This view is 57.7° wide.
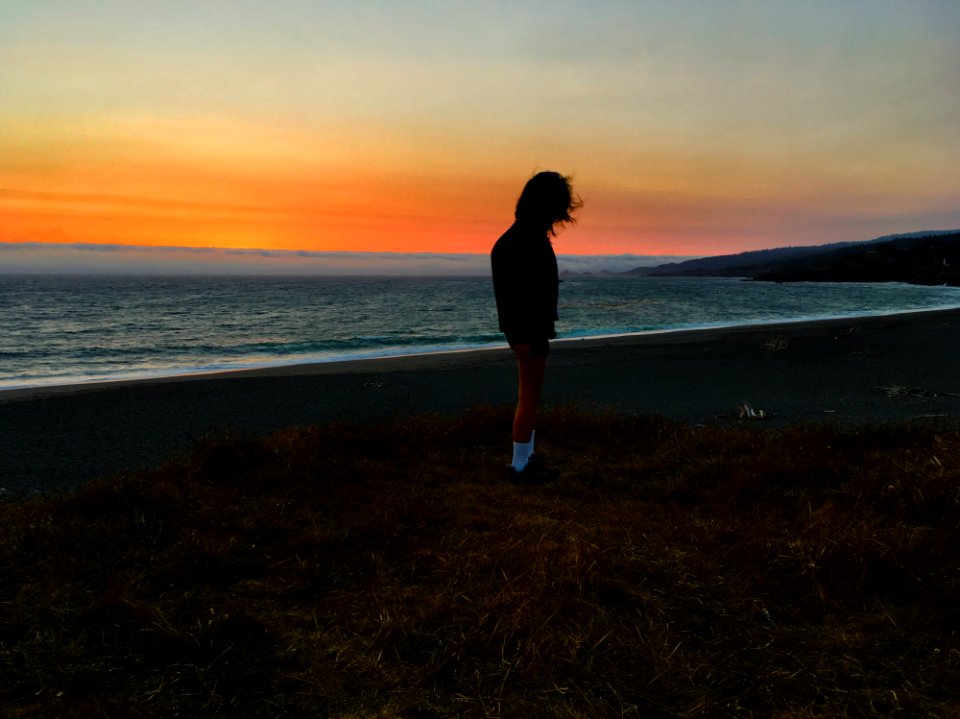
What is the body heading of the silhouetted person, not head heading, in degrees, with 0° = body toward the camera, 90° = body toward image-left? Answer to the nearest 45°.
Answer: approximately 270°

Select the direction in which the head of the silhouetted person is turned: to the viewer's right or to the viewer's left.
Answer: to the viewer's right
